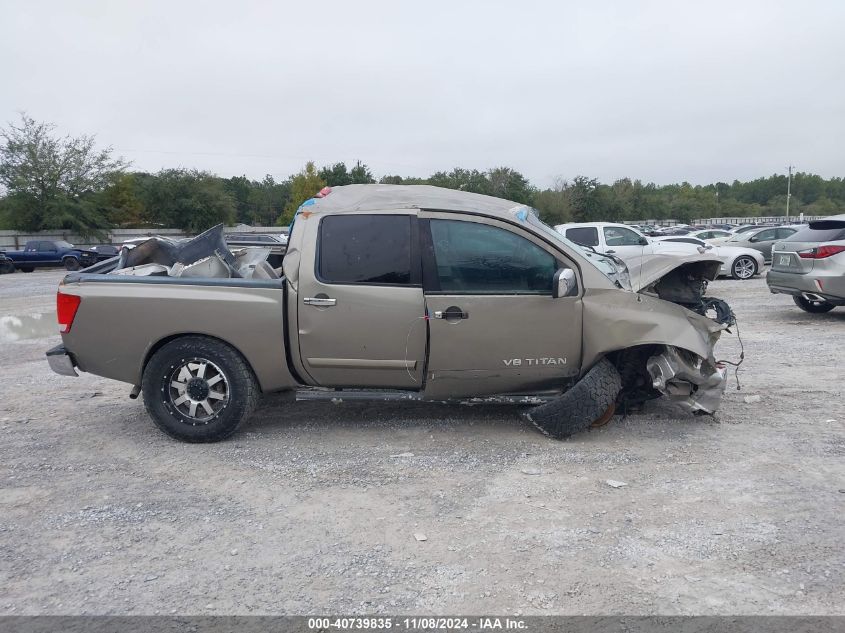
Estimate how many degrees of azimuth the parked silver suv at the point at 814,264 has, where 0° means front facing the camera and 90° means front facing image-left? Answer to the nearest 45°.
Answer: approximately 225°

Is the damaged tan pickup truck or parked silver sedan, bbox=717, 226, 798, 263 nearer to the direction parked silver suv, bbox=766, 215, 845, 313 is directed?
the parked silver sedan

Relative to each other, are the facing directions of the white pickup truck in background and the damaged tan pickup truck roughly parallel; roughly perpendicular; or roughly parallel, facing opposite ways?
roughly parallel

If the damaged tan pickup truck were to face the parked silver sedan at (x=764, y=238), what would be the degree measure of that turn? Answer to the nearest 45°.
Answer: approximately 45° to its left

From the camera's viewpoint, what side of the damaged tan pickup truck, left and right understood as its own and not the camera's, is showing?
right

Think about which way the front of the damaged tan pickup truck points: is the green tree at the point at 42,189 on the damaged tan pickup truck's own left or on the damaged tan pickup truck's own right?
on the damaged tan pickup truck's own left

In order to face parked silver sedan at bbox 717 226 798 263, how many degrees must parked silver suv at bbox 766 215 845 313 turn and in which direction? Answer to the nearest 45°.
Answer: approximately 45° to its left

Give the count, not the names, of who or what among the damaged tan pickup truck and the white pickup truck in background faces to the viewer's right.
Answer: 2

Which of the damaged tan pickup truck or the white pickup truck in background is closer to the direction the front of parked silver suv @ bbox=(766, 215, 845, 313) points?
the white pickup truck in background

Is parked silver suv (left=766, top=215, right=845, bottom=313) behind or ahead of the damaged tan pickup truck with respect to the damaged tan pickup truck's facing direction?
ahead

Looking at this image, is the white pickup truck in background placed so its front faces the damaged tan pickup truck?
no

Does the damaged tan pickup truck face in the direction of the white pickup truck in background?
no

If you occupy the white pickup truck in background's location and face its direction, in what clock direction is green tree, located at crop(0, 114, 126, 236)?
The green tree is roughly at 7 o'clock from the white pickup truck in background.

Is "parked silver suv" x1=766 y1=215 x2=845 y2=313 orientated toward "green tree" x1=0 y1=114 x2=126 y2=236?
no

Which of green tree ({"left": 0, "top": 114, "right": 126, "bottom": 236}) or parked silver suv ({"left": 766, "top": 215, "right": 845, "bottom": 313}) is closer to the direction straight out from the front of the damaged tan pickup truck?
the parked silver suv

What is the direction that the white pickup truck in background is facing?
to the viewer's right
